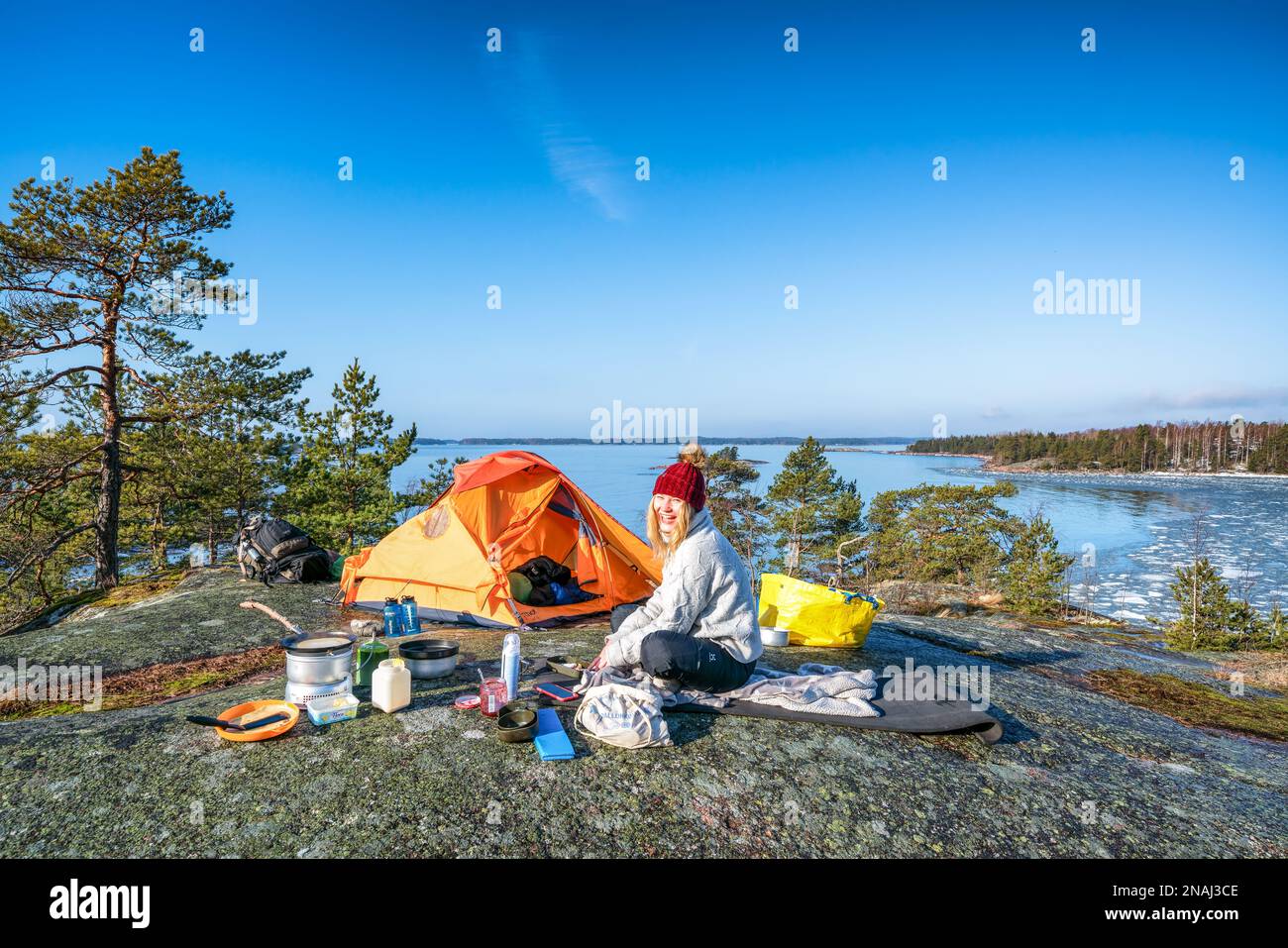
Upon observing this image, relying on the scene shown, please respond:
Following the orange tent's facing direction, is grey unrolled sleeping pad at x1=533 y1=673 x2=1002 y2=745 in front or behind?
in front

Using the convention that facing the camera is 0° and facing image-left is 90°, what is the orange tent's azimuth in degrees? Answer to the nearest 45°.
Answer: approximately 315°

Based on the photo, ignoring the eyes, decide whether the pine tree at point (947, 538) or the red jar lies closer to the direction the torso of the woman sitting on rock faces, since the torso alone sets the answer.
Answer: the red jar

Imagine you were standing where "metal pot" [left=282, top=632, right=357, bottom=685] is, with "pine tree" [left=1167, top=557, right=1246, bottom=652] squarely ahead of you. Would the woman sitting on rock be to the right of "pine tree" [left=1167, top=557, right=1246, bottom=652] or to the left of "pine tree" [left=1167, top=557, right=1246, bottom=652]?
right

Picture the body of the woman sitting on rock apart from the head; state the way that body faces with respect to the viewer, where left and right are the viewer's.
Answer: facing to the left of the viewer

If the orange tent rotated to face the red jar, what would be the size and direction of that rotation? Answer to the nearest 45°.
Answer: approximately 45° to its right

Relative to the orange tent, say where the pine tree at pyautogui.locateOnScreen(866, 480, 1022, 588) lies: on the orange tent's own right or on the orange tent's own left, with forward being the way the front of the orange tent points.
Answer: on the orange tent's own left

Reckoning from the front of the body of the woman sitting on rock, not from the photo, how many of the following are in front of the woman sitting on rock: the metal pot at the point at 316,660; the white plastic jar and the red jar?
3
